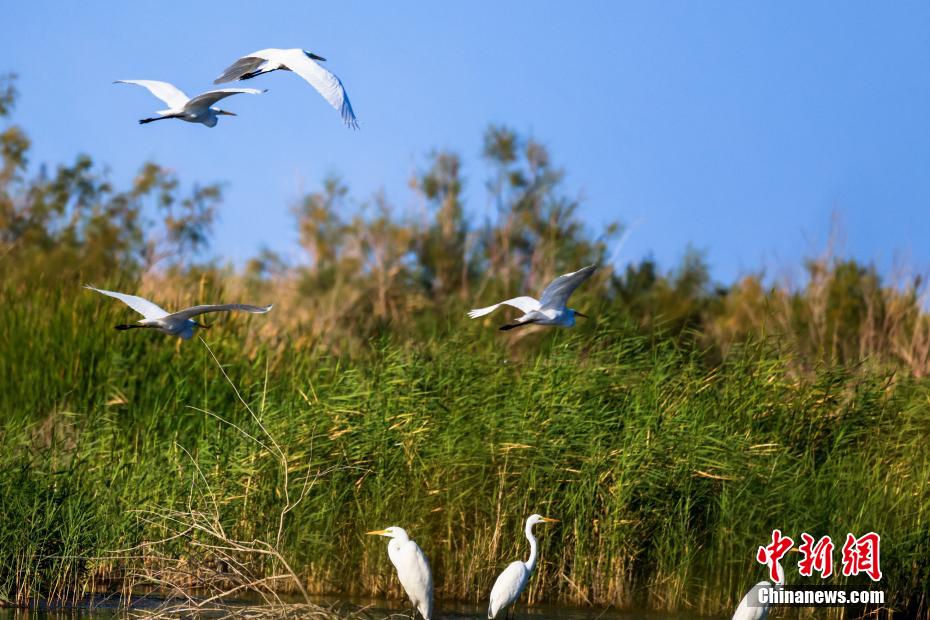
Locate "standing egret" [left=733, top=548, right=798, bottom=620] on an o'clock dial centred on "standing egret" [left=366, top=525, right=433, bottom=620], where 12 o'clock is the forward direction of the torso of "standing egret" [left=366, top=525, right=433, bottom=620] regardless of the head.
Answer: "standing egret" [left=733, top=548, right=798, bottom=620] is roughly at 6 o'clock from "standing egret" [left=366, top=525, right=433, bottom=620].

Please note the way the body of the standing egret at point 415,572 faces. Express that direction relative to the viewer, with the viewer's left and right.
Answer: facing to the left of the viewer

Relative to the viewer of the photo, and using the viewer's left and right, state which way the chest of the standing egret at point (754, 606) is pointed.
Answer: facing to the right of the viewer

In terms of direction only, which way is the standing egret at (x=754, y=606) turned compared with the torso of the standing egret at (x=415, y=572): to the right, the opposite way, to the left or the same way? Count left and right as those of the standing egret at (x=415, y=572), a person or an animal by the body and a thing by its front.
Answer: the opposite way

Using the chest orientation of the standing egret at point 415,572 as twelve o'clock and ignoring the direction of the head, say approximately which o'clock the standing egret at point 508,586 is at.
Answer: the standing egret at point 508,586 is roughly at 6 o'clock from the standing egret at point 415,572.

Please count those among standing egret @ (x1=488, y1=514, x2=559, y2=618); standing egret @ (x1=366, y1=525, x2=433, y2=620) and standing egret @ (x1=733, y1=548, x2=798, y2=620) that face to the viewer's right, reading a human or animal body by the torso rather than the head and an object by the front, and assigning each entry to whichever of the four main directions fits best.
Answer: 2

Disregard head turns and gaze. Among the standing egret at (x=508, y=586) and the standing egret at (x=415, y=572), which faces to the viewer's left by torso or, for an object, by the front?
the standing egret at (x=415, y=572)

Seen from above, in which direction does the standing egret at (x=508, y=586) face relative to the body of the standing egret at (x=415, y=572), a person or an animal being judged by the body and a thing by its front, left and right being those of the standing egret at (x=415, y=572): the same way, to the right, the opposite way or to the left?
the opposite way

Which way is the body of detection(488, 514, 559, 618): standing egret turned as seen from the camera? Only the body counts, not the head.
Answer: to the viewer's right

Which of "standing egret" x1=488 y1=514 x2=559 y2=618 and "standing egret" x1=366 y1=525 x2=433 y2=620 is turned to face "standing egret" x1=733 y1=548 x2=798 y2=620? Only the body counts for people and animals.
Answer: "standing egret" x1=488 y1=514 x2=559 y2=618

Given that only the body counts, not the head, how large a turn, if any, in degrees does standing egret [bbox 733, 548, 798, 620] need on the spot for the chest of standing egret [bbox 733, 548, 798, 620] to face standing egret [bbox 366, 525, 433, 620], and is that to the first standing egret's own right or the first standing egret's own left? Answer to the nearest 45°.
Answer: approximately 180°
